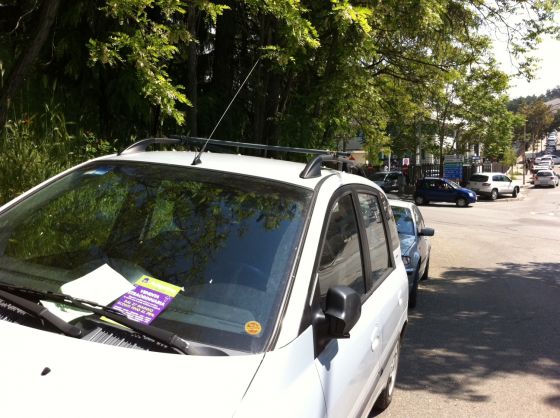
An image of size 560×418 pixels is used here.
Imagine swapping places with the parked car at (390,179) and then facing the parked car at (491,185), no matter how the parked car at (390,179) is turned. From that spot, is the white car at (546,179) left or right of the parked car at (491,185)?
left

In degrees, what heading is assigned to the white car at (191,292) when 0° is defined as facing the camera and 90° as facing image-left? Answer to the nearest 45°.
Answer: approximately 45°

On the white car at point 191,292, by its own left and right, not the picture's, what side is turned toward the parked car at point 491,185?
back

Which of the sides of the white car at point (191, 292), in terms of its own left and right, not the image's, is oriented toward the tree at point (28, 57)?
right

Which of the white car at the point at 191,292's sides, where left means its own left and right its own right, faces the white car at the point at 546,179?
back

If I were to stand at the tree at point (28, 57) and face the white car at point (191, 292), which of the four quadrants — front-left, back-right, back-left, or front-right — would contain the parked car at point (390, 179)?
back-left
